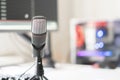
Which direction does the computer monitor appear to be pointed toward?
toward the camera

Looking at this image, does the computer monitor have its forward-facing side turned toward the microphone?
yes
